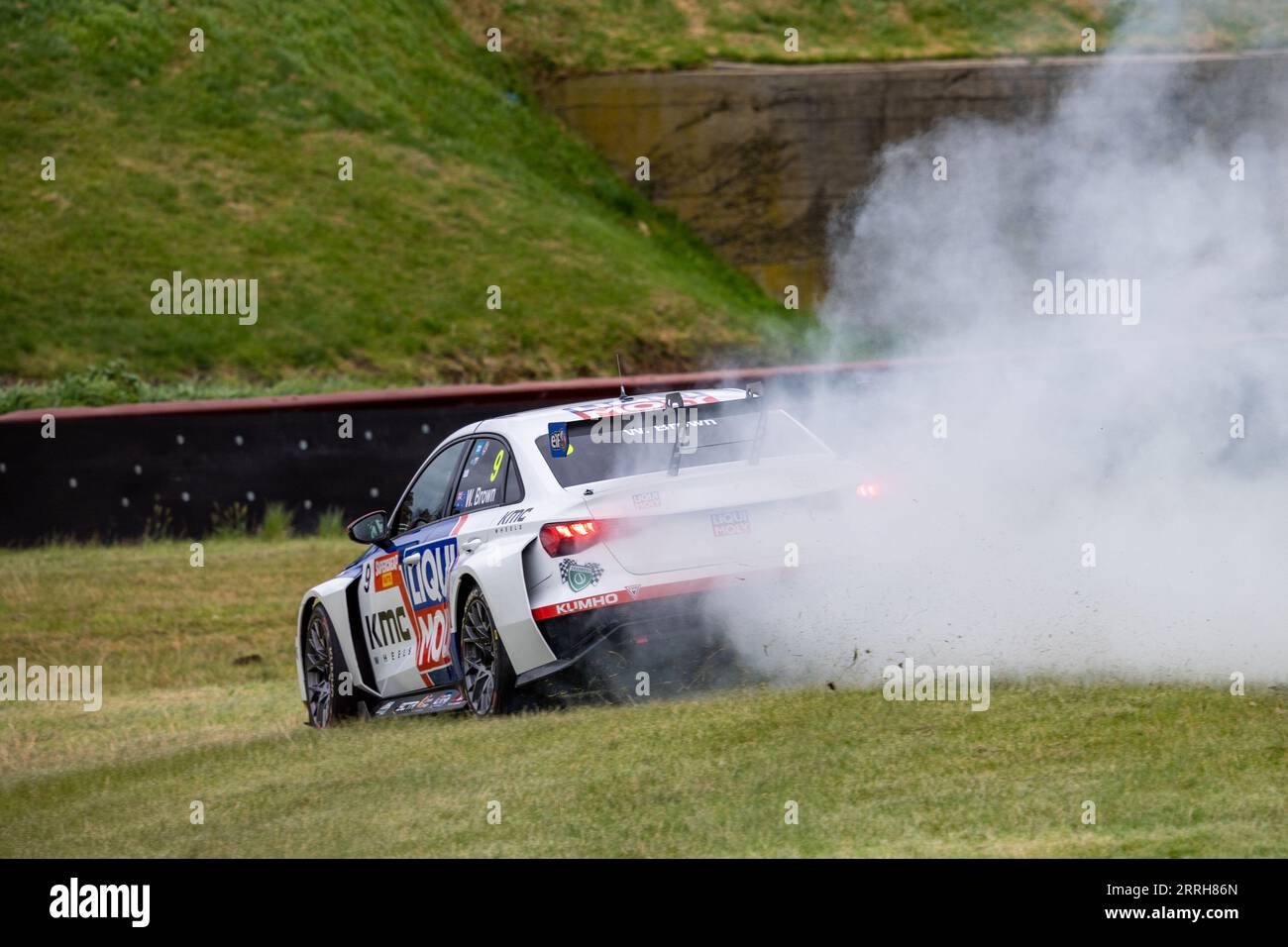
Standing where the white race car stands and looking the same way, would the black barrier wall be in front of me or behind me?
in front

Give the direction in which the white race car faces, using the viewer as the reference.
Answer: facing away from the viewer and to the left of the viewer
